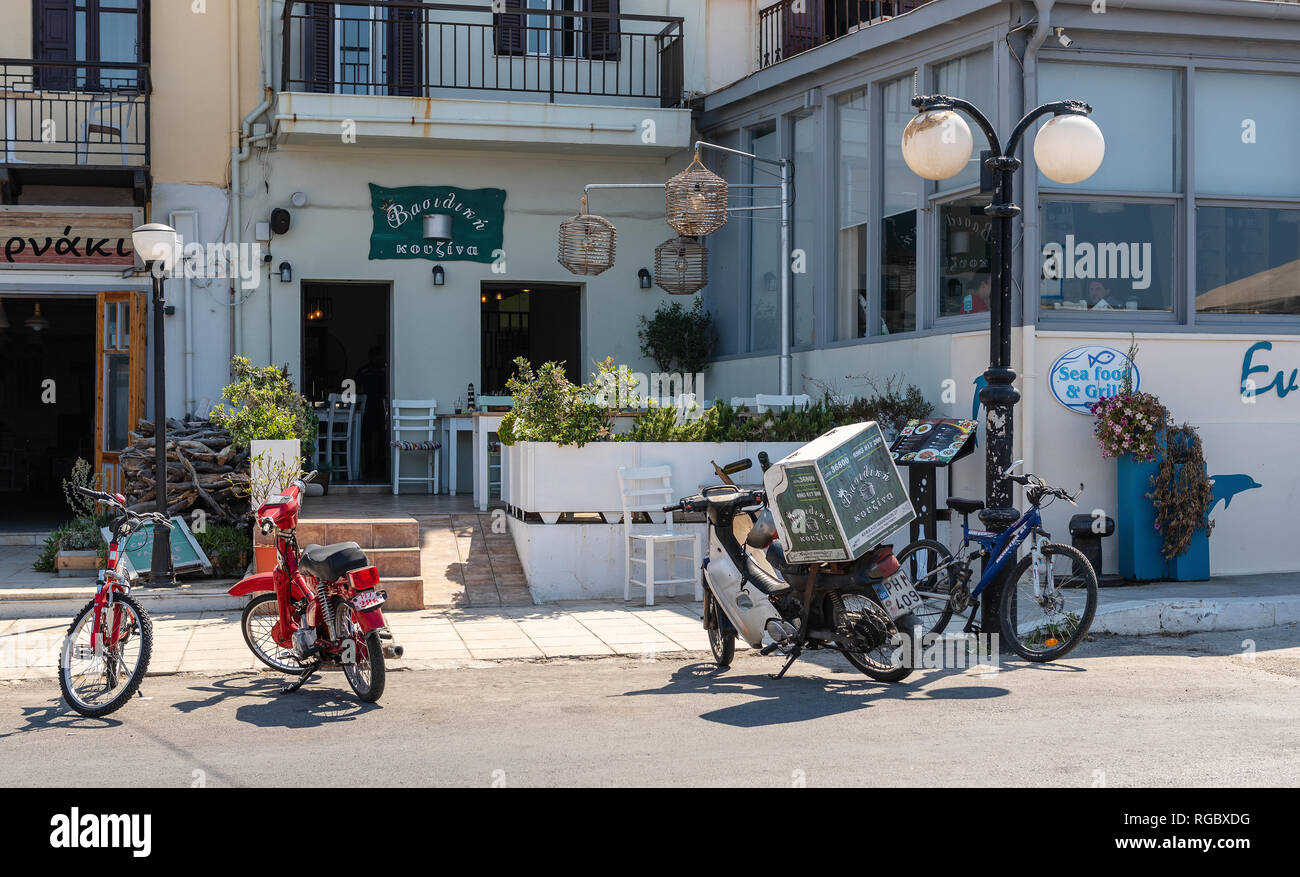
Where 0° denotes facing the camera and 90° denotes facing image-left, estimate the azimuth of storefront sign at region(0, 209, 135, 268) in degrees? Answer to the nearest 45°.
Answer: approximately 0°

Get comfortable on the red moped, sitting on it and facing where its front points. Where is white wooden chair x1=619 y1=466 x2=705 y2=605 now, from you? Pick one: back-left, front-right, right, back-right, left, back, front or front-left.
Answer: right

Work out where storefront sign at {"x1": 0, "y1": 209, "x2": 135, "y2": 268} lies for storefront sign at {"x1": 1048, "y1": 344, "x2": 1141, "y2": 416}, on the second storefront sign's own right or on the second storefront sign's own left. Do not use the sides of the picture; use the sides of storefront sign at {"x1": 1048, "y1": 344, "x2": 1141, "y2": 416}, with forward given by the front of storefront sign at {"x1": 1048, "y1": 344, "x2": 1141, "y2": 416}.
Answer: on the second storefront sign's own right

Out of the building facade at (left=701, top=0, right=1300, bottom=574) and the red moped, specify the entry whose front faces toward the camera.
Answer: the building facade

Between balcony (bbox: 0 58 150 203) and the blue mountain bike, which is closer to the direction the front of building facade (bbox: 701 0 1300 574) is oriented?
the blue mountain bike

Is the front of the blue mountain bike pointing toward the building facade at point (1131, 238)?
no

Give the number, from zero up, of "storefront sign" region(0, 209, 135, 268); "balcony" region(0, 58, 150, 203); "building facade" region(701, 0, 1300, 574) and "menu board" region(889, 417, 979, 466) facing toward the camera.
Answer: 4

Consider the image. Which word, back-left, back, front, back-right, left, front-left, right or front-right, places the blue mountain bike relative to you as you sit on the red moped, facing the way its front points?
back-right

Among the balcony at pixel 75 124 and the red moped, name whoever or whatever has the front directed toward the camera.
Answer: the balcony

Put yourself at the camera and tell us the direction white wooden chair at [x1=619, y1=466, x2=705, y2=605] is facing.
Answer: facing the viewer and to the right of the viewer

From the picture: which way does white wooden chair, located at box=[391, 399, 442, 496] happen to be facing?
toward the camera

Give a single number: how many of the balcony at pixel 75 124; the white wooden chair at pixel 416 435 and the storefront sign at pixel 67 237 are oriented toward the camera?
3

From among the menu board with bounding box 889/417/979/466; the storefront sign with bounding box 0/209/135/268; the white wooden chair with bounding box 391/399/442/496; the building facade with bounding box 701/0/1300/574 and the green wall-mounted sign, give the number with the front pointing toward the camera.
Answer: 5

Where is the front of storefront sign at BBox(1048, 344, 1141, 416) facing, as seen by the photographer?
facing the viewer

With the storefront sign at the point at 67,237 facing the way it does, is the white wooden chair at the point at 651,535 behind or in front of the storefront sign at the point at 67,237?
in front

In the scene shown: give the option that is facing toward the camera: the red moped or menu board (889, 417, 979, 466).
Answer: the menu board

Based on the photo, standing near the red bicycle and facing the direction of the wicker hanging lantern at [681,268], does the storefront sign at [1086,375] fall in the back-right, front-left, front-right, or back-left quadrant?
front-right

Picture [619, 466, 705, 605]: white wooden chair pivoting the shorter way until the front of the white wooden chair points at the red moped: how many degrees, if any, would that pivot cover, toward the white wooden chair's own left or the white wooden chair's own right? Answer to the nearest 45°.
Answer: approximately 90° to the white wooden chair's own right

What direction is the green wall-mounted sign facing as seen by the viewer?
toward the camera

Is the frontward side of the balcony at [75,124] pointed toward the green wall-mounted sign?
no

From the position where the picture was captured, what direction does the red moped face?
facing away from the viewer and to the left of the viewer
